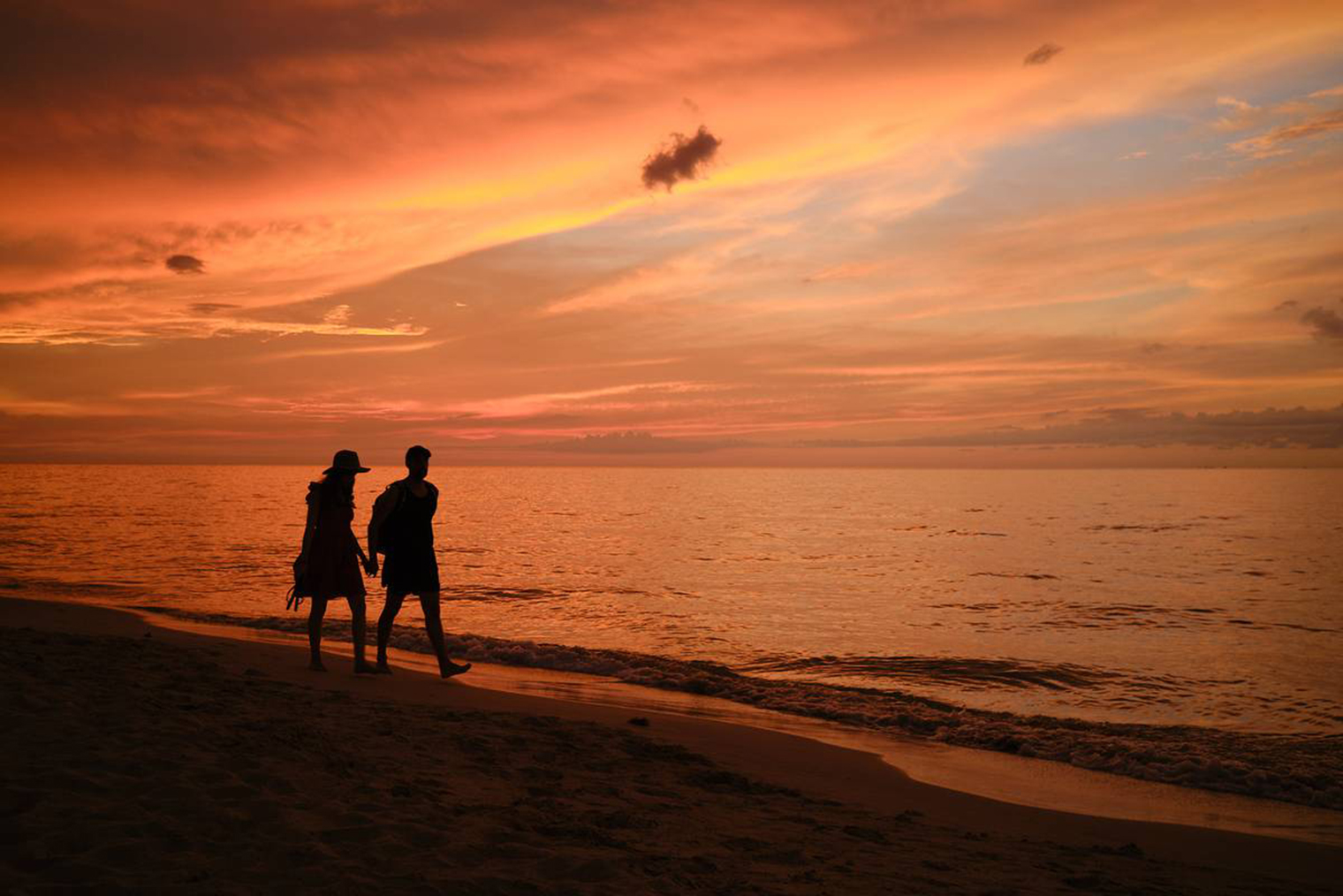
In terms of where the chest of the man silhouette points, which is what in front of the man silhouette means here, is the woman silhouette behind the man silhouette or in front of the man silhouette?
behind

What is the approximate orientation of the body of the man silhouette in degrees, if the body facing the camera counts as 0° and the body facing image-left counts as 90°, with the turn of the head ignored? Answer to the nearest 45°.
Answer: approximately 315°
